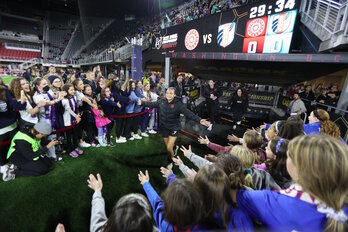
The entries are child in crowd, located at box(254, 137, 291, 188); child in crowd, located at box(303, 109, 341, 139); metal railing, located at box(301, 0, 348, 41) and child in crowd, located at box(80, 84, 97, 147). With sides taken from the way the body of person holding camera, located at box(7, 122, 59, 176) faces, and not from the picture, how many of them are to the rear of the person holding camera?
0

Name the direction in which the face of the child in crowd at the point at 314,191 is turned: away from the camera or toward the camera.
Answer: away from the camera

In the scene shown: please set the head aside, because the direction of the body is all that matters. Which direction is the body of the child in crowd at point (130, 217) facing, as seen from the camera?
away from the camera

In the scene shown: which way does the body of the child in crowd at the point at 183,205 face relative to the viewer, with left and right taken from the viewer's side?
facing away from the viewer

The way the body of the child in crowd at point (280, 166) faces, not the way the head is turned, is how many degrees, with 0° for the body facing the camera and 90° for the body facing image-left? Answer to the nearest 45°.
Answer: approximately 90°

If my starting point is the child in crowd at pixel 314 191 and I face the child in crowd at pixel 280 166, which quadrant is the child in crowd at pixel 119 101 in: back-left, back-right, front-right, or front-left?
front-left

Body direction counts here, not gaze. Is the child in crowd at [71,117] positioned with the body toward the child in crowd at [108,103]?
no

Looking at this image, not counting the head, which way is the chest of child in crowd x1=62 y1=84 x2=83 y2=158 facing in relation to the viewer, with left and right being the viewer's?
facing the viewer and to the right of the viewer

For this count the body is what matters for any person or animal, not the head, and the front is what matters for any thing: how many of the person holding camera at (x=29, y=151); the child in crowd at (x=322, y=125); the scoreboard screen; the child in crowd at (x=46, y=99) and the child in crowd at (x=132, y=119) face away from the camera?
0

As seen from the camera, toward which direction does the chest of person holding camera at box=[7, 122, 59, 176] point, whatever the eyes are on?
to the viewer's right

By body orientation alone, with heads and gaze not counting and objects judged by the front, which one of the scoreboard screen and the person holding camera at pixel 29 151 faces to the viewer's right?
the person holding camera

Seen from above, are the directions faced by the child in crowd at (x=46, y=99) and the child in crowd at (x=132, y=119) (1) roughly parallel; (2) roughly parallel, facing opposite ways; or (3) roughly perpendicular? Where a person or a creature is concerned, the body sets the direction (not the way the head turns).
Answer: roughly parallel

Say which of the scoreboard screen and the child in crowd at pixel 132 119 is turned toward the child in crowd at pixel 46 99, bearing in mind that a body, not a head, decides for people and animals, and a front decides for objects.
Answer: the scoreboard screen

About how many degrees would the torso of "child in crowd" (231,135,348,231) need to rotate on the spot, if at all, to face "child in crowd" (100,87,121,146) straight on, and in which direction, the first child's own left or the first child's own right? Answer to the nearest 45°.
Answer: approximately 45° to the first child's own left

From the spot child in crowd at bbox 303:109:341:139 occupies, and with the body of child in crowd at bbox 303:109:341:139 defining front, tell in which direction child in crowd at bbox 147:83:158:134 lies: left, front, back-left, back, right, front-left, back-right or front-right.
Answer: front

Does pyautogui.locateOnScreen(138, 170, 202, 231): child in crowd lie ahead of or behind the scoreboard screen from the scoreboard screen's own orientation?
ahead

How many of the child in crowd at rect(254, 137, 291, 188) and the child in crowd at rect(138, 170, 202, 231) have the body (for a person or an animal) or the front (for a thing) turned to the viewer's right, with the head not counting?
0
